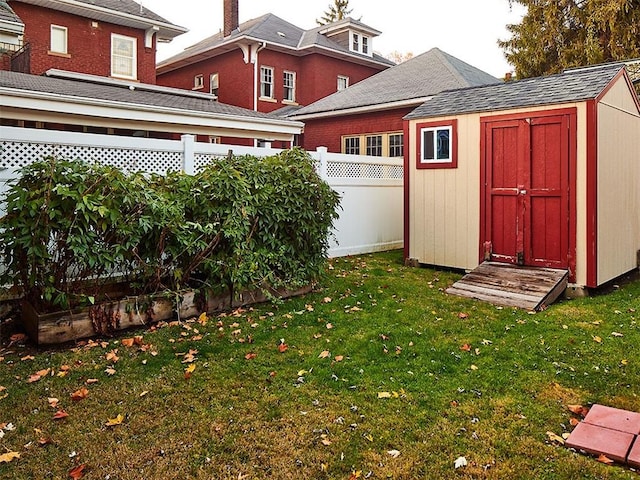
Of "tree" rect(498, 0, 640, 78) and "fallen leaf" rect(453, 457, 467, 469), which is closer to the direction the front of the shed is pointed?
the fallen leaf

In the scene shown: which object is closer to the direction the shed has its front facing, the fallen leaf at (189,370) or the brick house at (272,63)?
the fallen leaf

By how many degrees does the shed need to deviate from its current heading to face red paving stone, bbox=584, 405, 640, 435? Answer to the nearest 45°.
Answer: approximately 45° to its left

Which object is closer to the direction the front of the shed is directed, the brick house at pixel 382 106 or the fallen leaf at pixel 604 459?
the fallen leaf

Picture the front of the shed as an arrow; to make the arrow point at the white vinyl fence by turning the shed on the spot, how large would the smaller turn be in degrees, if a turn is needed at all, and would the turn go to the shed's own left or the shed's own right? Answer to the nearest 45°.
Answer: approximately 45° to the shed's own right

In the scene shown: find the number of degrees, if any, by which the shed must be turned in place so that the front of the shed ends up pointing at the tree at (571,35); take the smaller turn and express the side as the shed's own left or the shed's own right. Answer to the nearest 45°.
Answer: approximately 135° to the shed's own right

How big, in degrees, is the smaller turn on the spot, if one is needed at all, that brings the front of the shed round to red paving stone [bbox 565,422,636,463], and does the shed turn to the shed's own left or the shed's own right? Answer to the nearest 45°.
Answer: approximately 45° to the shed's own left

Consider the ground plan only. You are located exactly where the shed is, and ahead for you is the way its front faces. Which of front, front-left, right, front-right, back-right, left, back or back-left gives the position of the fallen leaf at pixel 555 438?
front-left

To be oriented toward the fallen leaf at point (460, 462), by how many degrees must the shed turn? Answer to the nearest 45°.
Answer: approximately 45° to its left

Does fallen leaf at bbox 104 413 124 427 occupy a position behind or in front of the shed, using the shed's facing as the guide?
in front

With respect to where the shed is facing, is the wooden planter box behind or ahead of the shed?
ahead

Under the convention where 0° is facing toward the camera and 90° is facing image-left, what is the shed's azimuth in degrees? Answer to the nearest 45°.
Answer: approximately 45°
